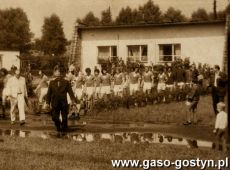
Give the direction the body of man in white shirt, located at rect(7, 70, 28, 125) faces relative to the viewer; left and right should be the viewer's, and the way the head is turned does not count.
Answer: facing the viewer

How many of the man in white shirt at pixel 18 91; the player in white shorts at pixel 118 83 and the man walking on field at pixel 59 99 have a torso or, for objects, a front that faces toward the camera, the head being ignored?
3

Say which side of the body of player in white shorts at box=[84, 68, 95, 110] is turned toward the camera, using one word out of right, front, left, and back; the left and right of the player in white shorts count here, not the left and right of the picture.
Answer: front

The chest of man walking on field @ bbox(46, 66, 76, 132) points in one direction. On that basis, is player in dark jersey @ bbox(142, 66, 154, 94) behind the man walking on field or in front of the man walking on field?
behind

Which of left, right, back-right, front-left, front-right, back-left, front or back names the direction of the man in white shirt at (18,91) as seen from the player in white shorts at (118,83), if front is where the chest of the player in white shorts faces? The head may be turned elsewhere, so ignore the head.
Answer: front-right

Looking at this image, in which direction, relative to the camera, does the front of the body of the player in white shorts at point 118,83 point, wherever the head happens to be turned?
toward the camera

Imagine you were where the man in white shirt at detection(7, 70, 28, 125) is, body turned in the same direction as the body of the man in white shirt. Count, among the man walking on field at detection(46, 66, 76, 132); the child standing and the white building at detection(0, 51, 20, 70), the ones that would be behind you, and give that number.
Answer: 1

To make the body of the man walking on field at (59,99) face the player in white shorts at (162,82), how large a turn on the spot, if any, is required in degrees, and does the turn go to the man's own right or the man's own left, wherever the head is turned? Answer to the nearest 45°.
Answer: approximately 45° to the man's own right

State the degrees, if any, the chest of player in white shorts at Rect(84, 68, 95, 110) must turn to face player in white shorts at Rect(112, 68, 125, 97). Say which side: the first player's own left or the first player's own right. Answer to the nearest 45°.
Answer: approximately 135° to the first player's own left
